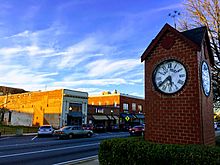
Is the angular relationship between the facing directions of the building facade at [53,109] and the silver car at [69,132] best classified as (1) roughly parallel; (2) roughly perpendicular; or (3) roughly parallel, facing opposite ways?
roughly perpendicular

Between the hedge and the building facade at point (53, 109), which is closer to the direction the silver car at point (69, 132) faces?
the building facade

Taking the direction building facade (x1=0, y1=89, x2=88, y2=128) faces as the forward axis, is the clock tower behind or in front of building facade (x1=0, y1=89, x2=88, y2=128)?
in front

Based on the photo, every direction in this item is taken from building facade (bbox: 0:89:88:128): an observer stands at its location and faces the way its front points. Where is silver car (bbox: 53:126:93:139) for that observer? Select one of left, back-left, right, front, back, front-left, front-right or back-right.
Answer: front-right

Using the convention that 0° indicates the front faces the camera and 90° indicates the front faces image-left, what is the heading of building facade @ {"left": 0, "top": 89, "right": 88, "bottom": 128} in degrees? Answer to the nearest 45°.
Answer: approximately 315°
